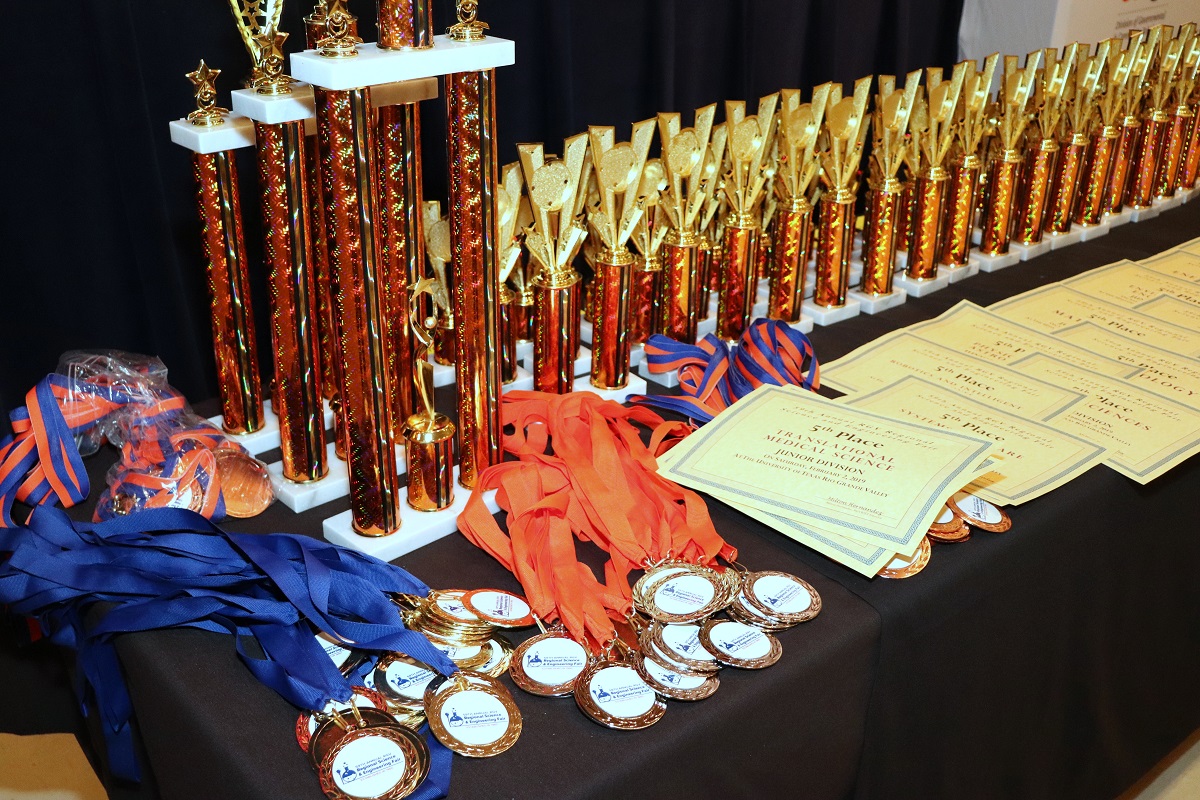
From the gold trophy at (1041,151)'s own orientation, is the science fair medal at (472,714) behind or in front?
in front

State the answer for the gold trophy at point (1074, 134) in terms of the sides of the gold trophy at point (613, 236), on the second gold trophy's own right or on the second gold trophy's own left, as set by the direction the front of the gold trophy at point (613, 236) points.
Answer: on the second gold trophy's own left

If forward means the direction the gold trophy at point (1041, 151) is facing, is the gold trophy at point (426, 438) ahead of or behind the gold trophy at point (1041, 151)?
ahead

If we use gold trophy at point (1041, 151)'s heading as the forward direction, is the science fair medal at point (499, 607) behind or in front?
in front

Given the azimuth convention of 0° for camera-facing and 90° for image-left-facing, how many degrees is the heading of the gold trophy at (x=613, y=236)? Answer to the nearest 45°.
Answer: approximately 0°

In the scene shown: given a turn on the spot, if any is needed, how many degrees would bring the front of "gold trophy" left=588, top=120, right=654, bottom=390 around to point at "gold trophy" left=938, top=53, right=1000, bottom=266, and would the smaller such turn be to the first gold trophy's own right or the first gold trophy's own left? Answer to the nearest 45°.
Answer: approximately 135° to the first gold trophy's own left

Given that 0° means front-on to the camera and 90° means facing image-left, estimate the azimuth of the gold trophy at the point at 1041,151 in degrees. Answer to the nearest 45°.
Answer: approximately 315°

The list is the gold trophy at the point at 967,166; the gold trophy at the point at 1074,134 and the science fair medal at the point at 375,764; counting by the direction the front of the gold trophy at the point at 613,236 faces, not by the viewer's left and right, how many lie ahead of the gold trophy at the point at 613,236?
1

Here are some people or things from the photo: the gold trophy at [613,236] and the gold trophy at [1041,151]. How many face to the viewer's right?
0
